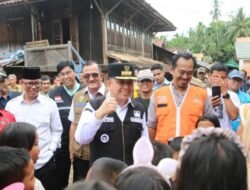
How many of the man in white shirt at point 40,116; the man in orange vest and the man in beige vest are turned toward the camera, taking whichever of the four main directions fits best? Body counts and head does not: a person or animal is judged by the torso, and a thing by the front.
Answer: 3

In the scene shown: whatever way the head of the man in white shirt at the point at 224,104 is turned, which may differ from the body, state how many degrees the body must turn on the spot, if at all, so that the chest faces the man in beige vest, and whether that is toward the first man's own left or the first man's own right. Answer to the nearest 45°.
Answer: approximately 45° to the first man's own right

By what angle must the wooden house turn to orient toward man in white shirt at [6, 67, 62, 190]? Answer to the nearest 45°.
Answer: approximately 45° to its left

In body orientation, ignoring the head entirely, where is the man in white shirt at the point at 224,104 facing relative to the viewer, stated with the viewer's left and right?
facing the viewer and to the left of the viewer

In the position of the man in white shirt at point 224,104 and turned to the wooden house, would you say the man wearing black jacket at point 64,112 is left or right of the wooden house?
left

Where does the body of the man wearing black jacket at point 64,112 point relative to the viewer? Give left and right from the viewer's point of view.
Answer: facing the viewer and to the right of the viewer

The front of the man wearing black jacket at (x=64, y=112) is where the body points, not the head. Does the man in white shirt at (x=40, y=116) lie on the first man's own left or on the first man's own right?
on the first man's own right

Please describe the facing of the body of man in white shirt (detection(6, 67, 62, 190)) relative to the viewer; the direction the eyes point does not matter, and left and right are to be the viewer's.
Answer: facing the viewer

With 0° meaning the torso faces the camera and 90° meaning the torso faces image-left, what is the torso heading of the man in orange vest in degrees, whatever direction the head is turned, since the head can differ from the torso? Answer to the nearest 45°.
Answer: approximately 0°

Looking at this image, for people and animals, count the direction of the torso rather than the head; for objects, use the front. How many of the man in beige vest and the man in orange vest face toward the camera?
2

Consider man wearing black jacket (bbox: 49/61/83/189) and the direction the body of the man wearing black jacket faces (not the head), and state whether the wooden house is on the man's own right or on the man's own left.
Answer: on the man's own left
